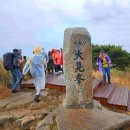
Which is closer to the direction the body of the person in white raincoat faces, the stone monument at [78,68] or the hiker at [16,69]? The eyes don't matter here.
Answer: the hiker

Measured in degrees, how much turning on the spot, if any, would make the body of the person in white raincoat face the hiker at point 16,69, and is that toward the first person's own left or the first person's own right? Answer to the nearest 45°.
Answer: approximately 45° to the first person's own left

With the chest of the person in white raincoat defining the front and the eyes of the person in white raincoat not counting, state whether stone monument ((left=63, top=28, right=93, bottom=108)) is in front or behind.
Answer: behind
